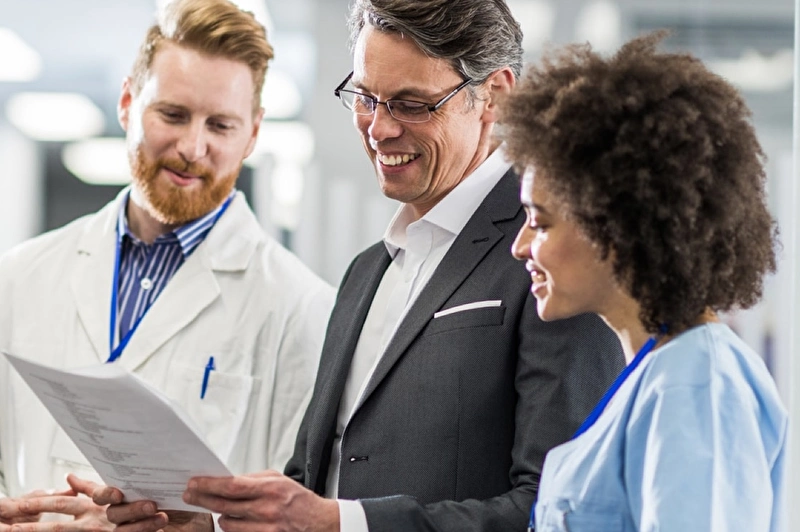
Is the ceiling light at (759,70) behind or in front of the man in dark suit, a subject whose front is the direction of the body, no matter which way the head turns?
behind

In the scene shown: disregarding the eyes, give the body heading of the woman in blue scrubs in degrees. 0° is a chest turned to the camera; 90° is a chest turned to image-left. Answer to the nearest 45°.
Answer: approximately 90°

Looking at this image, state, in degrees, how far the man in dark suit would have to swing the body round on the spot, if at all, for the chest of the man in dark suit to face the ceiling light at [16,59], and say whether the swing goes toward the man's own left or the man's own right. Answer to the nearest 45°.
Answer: approximately 90° to the man's own right

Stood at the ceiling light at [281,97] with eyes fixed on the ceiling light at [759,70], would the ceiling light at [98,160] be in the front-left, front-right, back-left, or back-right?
back-left

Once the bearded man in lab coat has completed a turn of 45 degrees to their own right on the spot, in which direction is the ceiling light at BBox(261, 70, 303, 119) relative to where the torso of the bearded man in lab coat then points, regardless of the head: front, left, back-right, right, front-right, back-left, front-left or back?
back-right

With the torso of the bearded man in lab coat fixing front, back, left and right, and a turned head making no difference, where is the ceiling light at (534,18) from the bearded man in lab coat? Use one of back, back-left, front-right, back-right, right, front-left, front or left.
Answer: back-left

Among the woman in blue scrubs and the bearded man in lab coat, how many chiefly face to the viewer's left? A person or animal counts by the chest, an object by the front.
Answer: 1

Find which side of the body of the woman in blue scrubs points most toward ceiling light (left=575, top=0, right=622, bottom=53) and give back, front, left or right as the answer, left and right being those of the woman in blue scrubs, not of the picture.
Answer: right

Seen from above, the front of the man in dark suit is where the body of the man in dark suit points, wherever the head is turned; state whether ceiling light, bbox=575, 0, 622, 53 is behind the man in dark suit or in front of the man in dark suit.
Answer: behind

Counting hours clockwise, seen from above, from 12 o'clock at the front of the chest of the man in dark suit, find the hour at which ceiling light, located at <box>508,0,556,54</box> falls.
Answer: The ceiling light is roughly at 5 o'clock from the man in dark suit.

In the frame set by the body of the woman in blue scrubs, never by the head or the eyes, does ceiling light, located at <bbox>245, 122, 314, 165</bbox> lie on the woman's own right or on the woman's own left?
on the woman's own right

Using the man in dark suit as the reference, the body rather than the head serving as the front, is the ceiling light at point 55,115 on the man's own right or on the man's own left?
on the man's own right

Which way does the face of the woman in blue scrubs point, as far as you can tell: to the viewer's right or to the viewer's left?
to the viewer's left
